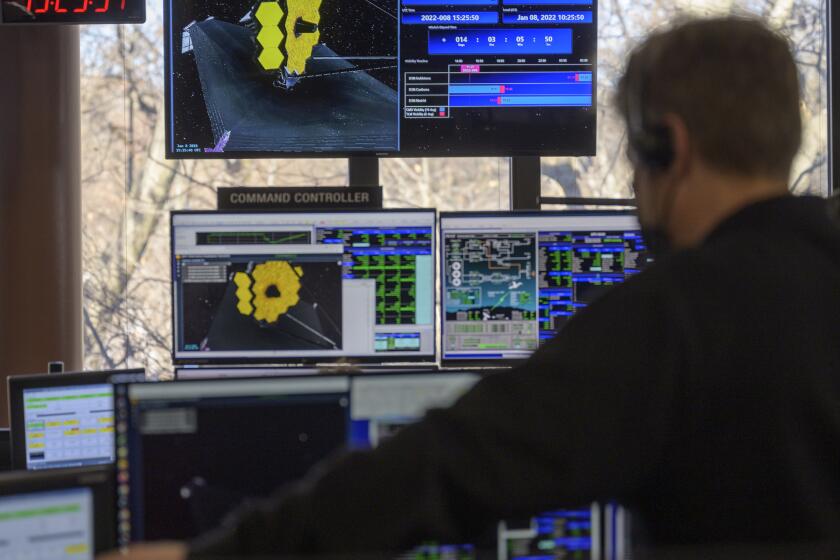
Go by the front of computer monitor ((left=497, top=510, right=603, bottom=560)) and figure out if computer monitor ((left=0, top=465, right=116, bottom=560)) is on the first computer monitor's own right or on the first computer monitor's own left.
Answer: on the first computer monitor's own right

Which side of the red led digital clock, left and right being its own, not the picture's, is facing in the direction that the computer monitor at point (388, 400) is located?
front

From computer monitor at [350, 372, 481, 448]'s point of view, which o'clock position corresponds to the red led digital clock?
The red led digital clock is roughly at 5 o'clock from the computer monitor.

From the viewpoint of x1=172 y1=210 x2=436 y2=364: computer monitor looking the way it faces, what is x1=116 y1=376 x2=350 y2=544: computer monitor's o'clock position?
x1=116 y1=376 x2=350 y2=544: computer monitor is roughly at 12 o'clock from x1=172 y1=210 x2=436 y2=364: computer monitor.

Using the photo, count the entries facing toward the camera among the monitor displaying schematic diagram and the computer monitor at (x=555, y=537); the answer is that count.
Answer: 2

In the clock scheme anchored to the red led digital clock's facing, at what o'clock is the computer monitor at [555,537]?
The computer monitor is roughly at 11 o'clock from the red led digital clock.

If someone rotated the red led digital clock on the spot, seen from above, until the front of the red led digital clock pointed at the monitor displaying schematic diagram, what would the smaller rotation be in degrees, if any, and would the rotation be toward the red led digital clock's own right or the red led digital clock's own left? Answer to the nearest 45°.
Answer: approximately 45° to the red led digital clock's own left

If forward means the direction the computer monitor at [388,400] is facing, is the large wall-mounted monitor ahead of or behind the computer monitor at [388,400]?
behind
